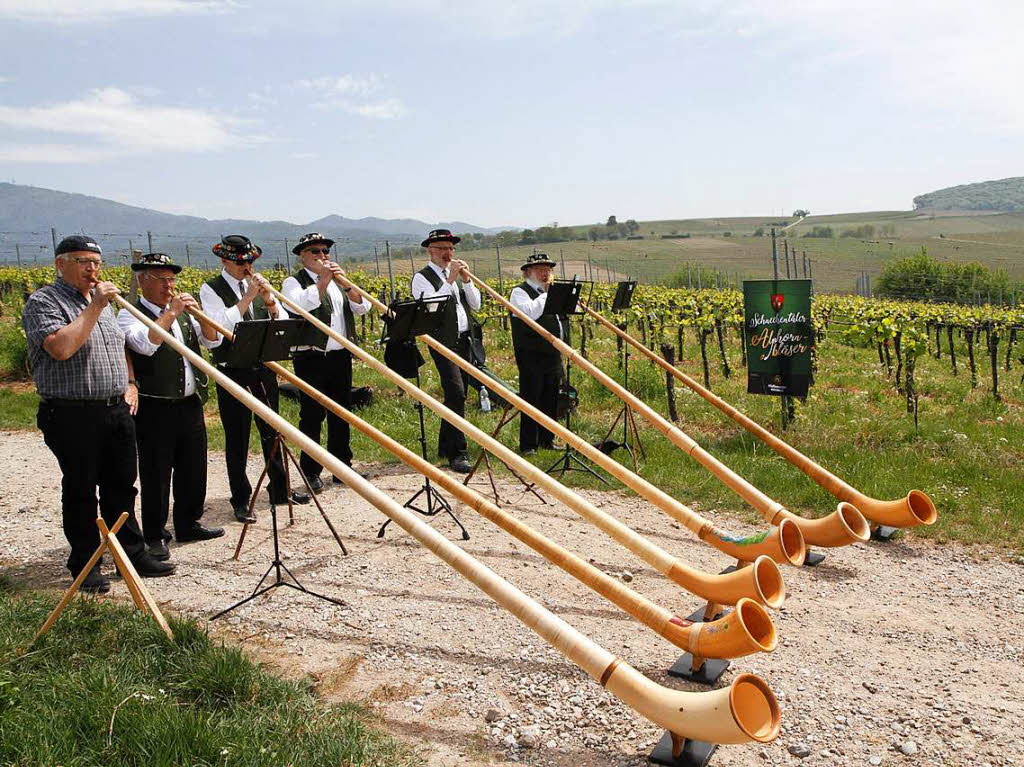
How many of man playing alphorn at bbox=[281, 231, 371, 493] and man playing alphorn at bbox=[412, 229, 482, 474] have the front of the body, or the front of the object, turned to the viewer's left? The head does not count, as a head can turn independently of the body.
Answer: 0

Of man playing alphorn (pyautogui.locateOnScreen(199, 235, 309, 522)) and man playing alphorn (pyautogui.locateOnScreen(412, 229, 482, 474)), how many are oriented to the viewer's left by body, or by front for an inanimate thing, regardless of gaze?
0

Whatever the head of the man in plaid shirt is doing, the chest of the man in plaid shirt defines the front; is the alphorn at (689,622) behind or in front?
in front

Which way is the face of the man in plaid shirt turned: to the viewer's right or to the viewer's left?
to the viewer's right

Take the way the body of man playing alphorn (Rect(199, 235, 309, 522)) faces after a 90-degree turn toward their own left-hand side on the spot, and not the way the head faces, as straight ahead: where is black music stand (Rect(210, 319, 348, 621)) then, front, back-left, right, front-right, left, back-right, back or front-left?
back-right

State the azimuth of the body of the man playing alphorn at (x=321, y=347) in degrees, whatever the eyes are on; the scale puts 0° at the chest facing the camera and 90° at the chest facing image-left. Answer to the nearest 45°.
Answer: approximately 315°

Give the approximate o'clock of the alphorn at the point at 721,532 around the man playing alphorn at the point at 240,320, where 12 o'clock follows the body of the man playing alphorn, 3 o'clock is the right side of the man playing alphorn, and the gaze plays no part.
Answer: The alphorn is roughly at 12 o'clock from the man playing alphorn.

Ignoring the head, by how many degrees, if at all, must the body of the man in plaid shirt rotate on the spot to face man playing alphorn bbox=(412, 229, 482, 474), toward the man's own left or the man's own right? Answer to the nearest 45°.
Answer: approximately 90° to the man's own left

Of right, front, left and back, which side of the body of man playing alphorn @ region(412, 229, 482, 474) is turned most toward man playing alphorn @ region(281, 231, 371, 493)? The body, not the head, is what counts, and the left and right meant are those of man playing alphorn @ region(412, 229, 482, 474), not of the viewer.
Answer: right
